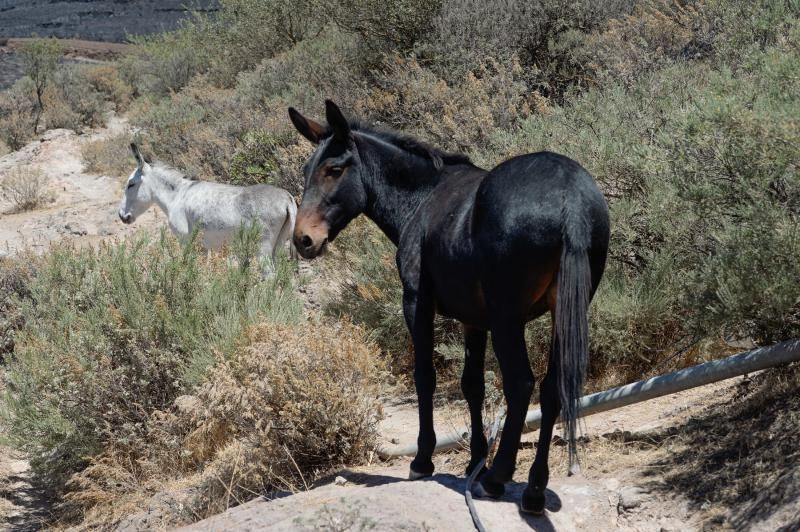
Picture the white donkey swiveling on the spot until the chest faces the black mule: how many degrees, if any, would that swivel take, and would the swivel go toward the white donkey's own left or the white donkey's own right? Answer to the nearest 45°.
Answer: approximately 90° to the white donkey's own left

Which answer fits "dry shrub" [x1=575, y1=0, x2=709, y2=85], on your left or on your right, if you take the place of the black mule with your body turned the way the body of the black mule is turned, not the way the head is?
on your right

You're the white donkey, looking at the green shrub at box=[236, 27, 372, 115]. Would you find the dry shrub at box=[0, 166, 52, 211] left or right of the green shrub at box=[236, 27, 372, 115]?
left

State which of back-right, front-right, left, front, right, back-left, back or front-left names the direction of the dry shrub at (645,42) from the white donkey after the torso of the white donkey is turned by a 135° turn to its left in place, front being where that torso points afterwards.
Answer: front-left

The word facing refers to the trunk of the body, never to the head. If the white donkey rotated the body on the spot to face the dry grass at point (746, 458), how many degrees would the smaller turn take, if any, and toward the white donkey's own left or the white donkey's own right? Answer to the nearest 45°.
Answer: approximately 90° to the white donkey's own left

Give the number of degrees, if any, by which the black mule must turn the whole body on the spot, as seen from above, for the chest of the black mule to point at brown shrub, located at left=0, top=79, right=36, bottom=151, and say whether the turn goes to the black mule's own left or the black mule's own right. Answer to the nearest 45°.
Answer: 0° — it already faces it

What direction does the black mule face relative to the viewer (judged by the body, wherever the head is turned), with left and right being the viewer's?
facing away from the viewer and to the left of the viewer

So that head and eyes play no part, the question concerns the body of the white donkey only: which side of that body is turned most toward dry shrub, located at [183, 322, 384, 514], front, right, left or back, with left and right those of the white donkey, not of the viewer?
left

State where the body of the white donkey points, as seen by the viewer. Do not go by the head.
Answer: to the viewer's left

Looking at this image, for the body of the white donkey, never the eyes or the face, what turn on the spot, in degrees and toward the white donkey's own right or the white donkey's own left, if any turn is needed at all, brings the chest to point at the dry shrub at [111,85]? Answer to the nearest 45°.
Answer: approximately 90° to the white donkey's own right
